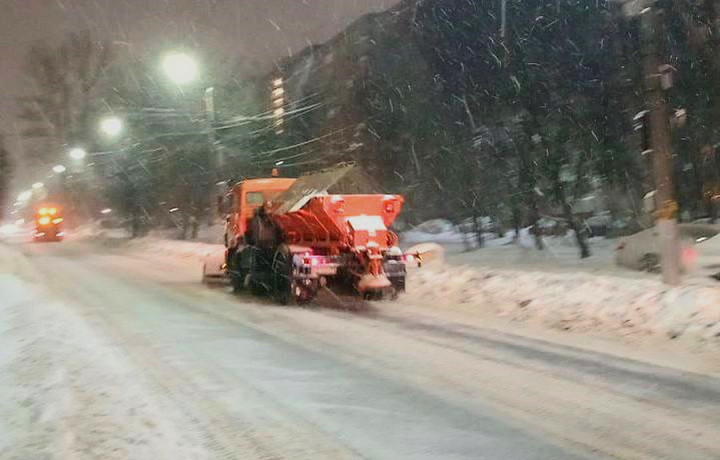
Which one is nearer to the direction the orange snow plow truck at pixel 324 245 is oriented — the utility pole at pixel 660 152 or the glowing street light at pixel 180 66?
the glowing street light

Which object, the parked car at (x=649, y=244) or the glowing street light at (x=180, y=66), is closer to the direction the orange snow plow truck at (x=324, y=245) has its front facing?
the glowing street light

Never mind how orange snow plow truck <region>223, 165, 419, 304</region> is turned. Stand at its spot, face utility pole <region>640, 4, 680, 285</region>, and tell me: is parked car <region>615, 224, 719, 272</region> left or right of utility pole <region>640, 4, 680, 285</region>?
left

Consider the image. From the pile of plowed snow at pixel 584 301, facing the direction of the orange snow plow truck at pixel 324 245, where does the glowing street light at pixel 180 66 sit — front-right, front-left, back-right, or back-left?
front-right

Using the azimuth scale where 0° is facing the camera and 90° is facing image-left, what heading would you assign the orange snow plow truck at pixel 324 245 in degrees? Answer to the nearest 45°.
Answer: approximately 135°

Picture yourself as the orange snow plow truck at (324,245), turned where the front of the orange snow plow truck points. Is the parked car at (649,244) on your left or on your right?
on your right

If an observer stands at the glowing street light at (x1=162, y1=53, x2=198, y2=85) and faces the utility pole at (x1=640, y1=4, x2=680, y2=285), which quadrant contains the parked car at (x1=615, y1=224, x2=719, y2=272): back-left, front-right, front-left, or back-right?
front-left

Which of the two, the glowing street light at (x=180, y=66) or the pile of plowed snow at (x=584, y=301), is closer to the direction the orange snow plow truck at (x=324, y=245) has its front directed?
the glowing street light

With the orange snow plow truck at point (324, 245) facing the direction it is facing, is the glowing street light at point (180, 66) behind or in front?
in front
